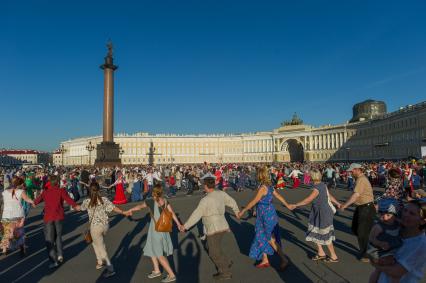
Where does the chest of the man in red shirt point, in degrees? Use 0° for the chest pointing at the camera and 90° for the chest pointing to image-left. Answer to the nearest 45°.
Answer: approximately 180°

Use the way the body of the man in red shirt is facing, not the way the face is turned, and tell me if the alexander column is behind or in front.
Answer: in front

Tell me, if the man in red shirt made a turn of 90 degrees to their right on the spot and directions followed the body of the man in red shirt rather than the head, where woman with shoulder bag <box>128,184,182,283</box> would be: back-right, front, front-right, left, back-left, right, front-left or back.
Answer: front-right

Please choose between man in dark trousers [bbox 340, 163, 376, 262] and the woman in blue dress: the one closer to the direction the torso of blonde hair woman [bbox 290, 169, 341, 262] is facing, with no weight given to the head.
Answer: the woman in blue dress

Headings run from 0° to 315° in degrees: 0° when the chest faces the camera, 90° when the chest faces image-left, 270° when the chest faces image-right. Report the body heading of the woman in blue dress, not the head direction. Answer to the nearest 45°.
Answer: approximately 135°

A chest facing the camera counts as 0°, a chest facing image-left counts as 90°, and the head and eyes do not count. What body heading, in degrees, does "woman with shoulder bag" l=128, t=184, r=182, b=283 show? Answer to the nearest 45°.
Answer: approximately 135°

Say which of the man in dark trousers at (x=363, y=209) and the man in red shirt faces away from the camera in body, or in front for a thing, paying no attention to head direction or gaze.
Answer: the man in red shirt

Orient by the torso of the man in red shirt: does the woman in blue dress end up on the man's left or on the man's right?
on the man's right

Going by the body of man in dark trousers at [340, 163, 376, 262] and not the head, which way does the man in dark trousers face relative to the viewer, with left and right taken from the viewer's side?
facing to the left of the viewer

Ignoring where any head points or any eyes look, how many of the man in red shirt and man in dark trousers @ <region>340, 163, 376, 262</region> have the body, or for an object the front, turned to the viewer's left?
1

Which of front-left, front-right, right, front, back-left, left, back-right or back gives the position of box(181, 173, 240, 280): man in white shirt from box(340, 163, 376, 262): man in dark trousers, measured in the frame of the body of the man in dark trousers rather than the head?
front-left

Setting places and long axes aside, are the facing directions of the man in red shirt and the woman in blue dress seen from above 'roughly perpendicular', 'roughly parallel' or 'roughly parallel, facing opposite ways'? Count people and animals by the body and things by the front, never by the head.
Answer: roughly parallel

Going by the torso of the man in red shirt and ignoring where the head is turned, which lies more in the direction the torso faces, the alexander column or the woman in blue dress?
the alexander column

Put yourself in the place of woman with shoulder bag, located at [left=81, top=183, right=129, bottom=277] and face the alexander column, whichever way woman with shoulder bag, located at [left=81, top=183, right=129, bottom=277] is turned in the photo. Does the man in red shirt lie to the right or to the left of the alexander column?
left
